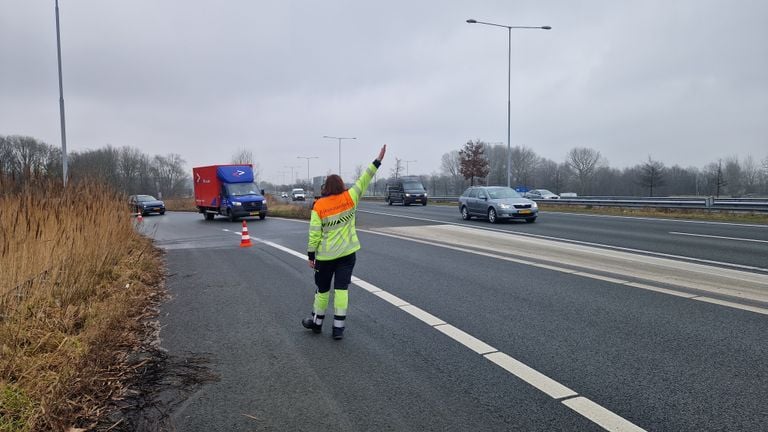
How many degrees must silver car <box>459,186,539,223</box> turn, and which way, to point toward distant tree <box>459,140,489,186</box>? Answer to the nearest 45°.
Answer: approximately 135° to its left

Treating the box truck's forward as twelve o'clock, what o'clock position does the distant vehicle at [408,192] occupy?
The distant vehicle is roughly at 9 o'clock from the box truck.

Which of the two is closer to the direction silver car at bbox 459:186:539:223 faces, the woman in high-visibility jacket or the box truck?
the woman in high-visibility jacket

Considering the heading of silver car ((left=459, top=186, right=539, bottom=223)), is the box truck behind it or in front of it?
behind

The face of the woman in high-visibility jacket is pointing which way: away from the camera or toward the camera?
away from the camera

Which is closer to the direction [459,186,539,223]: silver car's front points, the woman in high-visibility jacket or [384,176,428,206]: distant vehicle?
the woman in high-visibility jacket

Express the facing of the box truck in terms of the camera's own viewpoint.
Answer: facing the viewer and to the right of the viewer

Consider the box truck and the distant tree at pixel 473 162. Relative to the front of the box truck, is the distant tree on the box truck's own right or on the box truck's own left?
on the box truck's own left

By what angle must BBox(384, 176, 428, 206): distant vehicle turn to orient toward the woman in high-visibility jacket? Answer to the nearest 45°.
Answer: approximately 45° to its right

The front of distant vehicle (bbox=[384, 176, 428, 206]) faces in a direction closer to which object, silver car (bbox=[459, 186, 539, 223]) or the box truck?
the silver car

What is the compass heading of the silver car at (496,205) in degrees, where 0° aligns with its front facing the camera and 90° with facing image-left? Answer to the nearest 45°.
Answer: approximately 315°

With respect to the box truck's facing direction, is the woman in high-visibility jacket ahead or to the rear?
ahead
